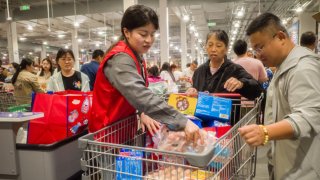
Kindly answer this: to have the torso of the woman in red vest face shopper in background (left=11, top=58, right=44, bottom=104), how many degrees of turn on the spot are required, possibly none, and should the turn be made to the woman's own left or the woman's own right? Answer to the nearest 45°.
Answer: approximately 135° to the woman's own left

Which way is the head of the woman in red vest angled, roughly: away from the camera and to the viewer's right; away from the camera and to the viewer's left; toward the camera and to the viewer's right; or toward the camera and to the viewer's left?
toward the camera and to the viewer's right

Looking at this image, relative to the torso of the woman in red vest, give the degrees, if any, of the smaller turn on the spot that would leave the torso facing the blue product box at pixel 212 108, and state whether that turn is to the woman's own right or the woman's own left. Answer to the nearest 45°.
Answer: approximately 45° to the woman's own left

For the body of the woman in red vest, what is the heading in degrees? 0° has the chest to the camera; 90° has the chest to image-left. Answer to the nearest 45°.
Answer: approximately 270°
